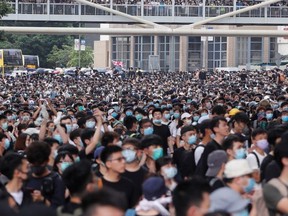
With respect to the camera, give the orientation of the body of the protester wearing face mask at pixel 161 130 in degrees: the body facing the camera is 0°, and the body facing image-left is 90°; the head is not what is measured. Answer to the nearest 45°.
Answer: approximately 0°

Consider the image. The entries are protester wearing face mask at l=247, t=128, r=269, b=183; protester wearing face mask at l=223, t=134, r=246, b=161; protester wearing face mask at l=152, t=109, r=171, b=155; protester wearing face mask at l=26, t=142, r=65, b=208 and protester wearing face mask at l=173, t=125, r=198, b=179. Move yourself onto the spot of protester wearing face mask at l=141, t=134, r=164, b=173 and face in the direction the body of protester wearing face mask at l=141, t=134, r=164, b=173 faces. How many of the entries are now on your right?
1

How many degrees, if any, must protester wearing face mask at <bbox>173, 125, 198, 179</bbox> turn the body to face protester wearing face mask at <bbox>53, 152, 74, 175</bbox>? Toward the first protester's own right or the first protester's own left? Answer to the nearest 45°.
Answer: approximately 90° to the first protester's own right

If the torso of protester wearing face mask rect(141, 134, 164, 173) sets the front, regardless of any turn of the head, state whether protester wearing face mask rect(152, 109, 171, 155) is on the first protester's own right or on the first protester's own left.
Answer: on the first protester's own left

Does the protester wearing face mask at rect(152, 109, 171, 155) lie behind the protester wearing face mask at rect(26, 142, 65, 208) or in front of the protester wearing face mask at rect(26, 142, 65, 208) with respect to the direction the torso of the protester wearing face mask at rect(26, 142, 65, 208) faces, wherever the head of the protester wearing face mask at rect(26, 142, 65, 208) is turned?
behind

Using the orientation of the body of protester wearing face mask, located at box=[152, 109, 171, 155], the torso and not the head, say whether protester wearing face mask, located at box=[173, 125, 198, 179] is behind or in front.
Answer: in front

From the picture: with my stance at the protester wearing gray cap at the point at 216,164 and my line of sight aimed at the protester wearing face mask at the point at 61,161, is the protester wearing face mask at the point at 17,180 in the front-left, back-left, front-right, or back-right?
front-left

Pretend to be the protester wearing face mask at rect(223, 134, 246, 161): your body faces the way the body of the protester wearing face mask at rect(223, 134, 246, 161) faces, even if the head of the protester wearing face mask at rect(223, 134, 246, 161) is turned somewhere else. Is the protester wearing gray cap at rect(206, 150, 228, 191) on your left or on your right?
on your right

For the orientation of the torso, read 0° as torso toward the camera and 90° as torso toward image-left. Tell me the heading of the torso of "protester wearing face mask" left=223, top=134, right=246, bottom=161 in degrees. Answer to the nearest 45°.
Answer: approximately 315°

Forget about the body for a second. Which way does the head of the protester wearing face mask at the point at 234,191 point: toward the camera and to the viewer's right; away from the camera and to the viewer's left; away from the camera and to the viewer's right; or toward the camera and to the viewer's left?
toward the camera and to the viewer's right

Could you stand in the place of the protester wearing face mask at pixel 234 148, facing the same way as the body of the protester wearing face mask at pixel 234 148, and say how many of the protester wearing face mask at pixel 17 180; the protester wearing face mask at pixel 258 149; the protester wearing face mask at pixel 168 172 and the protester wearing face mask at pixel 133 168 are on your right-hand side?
3

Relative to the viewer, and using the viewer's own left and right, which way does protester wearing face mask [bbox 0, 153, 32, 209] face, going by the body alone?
facing the viewer and to the right of the viewer

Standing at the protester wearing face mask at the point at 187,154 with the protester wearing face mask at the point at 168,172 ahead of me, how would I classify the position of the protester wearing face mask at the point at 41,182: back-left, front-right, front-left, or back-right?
front-right
